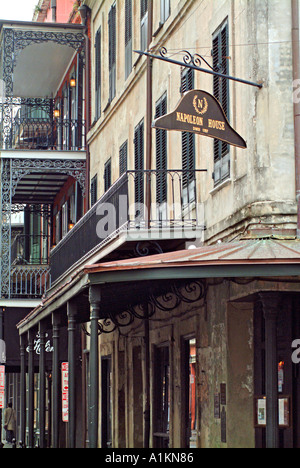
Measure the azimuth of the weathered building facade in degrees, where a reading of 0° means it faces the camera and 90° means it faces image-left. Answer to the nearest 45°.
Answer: approximately 45°
